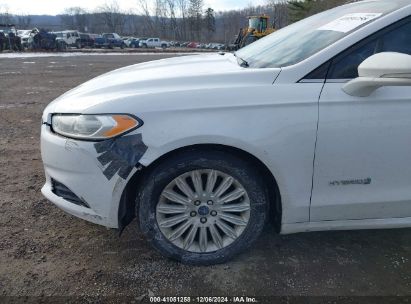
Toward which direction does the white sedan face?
to the viewer's left
